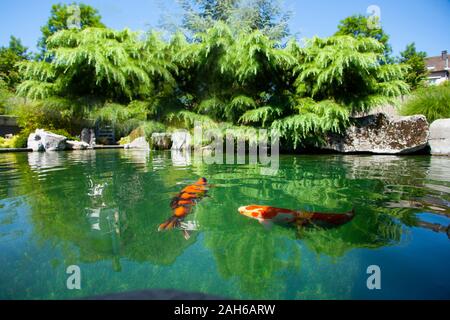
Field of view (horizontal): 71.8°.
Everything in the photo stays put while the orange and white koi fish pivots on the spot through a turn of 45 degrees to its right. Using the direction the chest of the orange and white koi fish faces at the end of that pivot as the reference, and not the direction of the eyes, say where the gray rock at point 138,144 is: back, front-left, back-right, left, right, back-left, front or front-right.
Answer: front

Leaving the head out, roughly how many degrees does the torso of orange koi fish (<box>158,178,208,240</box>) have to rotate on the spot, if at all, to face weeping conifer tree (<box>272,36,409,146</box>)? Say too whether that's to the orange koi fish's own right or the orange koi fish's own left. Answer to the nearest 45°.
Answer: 0° — it already faces it

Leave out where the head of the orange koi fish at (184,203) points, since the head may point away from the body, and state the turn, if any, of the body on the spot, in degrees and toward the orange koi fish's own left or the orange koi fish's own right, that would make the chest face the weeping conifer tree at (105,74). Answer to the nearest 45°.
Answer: approximately 45° to the orange koi fish's own left

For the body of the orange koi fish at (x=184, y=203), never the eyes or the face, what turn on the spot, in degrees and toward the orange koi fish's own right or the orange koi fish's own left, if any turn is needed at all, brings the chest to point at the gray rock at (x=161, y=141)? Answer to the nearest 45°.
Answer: approximately 45° to the orange koi fish's own left

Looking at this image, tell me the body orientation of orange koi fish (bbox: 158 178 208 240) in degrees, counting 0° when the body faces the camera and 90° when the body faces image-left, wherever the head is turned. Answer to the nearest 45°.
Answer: approximately 225°

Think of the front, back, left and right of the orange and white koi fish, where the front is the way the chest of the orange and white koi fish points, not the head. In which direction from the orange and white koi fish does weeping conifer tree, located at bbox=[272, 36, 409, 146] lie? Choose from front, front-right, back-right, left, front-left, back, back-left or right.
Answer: right

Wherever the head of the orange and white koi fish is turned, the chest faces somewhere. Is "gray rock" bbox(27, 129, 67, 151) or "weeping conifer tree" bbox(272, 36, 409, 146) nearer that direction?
the gray rock

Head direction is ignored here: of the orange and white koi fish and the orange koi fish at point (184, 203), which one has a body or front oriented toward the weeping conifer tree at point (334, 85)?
the orange koi fish

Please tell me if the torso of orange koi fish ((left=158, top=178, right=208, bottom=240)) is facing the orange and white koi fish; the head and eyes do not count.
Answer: no

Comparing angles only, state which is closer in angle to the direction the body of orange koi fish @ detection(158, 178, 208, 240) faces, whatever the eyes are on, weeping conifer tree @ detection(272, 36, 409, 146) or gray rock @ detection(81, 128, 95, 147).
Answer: the weeping conifer tree

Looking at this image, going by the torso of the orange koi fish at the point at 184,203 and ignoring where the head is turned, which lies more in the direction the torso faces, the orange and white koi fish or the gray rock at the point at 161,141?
the gray rock

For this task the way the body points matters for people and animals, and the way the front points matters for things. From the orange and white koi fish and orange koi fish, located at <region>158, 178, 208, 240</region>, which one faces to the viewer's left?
the orange and white koi fish

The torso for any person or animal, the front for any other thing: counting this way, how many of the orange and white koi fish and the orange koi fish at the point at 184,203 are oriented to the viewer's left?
1

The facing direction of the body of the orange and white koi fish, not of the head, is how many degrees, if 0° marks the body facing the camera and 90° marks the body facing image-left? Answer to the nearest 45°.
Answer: approximately 90°

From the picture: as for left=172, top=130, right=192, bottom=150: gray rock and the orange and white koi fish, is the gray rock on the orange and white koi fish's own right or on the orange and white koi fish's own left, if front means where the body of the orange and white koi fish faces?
on the orange and white koi fish's own right

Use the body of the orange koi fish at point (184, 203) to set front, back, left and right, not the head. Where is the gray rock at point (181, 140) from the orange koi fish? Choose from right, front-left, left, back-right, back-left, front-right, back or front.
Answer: front-left

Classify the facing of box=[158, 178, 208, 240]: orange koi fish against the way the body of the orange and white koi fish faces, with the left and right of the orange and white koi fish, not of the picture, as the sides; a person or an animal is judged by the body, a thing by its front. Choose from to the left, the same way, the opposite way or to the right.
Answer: to the right

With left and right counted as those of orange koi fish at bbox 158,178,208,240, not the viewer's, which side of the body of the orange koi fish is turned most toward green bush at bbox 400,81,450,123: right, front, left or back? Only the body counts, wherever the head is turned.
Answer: front
